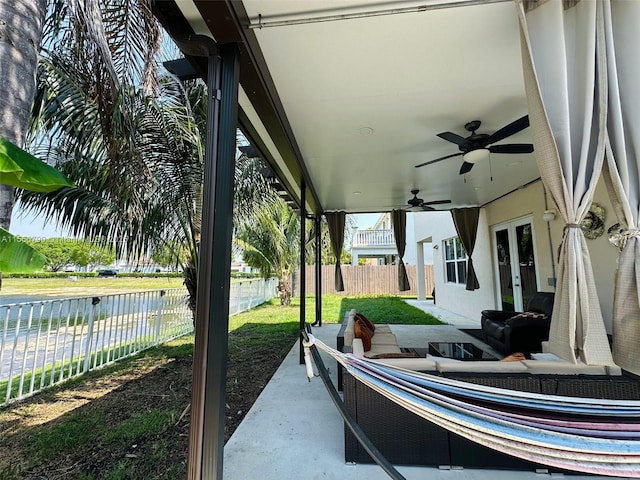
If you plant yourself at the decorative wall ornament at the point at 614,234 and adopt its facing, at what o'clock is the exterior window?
The exterior window is roughly at 3 o'clock from the decorative wall ornament.

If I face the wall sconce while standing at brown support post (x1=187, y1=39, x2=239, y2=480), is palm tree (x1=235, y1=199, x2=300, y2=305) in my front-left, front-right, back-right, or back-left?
front-left

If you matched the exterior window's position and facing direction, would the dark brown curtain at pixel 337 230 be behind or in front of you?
in front

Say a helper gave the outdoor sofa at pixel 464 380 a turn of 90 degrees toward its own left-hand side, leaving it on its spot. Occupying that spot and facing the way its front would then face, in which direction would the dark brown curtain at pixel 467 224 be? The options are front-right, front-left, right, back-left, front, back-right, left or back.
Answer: right

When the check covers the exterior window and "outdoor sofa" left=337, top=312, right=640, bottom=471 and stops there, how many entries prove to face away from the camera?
1

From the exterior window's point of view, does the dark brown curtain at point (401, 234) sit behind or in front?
in front

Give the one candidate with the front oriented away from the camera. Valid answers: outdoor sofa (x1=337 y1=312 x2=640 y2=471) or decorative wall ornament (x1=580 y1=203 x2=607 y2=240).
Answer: the outdoor sofa

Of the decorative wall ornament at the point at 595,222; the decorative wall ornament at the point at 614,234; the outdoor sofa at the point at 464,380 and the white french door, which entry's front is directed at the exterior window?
the outdoor sofa

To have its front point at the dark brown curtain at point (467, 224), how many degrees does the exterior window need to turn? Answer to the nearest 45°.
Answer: approximately 45° to its left

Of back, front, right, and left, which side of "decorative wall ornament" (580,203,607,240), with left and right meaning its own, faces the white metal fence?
front

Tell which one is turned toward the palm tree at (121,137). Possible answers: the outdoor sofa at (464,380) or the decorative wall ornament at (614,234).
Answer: the decorative wall ornament

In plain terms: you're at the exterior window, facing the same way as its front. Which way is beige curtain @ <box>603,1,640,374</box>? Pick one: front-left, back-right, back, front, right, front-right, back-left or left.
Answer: front-left

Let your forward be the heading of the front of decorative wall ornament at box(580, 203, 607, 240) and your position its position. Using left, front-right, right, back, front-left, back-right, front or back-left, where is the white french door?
right

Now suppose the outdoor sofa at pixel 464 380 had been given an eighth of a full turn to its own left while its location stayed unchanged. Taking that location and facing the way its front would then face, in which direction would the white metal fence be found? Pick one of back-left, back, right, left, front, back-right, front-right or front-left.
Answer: front-left

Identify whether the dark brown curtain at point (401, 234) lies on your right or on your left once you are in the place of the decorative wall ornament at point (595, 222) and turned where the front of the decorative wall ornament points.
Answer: on your right

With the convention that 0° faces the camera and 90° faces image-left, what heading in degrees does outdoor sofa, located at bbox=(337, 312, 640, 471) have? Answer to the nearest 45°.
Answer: approximately 180°

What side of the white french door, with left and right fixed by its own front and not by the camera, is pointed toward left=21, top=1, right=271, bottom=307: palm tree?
front

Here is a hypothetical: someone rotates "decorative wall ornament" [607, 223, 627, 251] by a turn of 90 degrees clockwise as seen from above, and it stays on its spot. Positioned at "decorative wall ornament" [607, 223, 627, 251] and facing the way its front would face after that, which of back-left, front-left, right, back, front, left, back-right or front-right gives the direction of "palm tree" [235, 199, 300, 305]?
front-left

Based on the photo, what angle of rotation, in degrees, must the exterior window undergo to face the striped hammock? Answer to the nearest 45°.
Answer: approximately 45° to its left
